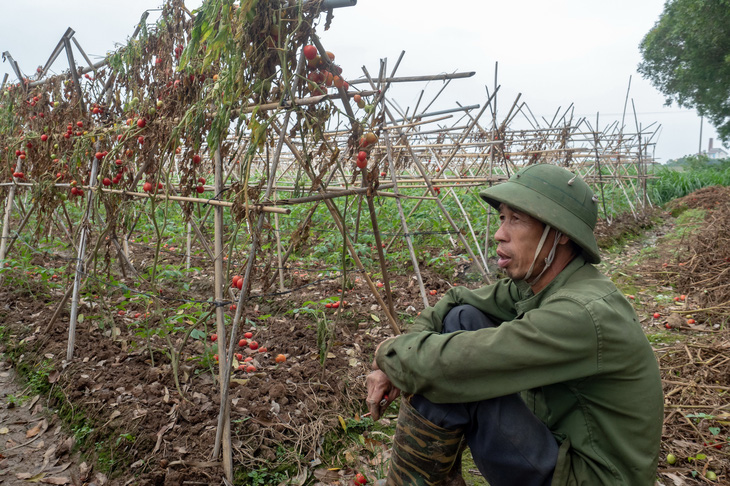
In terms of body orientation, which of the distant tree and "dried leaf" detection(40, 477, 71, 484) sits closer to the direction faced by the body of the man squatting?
the dried leaf

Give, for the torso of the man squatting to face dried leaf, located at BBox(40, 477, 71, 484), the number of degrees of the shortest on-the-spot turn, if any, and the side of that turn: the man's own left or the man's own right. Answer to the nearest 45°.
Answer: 0° — they already face it

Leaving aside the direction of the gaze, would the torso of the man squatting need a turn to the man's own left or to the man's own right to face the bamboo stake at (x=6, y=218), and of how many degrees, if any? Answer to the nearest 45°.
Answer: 0° — they already face it

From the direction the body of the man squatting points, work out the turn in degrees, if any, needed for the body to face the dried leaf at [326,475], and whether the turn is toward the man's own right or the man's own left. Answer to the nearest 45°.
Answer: approximately 45° to the man's own right

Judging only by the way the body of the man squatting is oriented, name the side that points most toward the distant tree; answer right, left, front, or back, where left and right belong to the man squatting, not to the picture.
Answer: right

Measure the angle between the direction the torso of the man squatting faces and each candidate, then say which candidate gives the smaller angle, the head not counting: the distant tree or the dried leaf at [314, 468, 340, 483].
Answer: the dried leaf

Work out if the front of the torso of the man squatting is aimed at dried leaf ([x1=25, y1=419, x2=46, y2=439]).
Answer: yes

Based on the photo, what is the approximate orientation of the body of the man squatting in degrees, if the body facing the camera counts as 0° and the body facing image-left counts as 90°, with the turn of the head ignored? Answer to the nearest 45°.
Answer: approximately 90°
